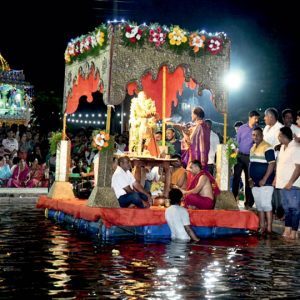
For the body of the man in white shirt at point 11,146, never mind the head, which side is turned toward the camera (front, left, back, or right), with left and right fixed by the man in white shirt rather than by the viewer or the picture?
front

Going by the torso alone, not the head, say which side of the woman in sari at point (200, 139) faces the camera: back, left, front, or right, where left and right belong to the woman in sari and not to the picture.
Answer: left

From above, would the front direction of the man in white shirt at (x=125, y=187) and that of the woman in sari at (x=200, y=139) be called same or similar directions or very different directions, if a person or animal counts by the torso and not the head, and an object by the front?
very different directions

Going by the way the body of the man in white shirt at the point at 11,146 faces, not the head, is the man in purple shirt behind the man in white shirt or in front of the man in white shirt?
in front

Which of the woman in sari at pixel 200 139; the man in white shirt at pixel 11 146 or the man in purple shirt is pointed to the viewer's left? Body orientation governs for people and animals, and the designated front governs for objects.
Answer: the woman in sari

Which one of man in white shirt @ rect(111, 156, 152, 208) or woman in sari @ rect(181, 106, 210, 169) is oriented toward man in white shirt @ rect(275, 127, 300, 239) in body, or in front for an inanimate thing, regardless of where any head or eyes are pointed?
man in white shirt @ rect(111, 156, 152, 208)
